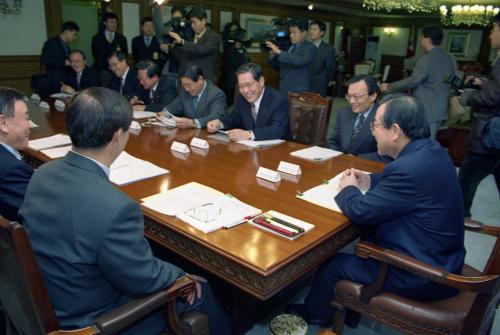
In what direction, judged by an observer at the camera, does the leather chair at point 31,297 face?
facing away from the viewer and to the right of the viewer

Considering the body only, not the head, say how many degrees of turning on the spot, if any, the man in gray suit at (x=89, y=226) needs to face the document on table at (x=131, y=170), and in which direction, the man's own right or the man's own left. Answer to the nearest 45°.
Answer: approximately 45° to the man's own left

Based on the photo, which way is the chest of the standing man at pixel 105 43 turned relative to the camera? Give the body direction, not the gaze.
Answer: toward the camera

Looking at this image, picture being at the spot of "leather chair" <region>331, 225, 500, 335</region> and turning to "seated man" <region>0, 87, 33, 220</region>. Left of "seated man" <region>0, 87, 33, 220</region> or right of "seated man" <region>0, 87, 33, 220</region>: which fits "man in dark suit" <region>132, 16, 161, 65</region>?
right

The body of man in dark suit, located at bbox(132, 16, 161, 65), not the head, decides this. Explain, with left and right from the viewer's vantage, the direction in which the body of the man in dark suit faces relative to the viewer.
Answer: facing the viewer

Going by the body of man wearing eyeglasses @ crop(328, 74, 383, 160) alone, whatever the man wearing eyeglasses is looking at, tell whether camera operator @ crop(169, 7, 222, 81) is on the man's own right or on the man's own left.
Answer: on the man's own right

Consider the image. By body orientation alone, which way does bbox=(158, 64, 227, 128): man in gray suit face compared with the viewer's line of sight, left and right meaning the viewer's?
facing the viewer and to the left of the viewer

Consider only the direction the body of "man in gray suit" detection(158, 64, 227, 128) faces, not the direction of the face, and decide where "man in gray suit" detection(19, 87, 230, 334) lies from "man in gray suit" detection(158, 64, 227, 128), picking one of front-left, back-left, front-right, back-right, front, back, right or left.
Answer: front-left

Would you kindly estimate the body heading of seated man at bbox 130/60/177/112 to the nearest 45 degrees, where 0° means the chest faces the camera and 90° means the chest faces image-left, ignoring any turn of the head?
approximately 45°

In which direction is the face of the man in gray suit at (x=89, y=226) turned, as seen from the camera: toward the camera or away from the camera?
away from the camera
